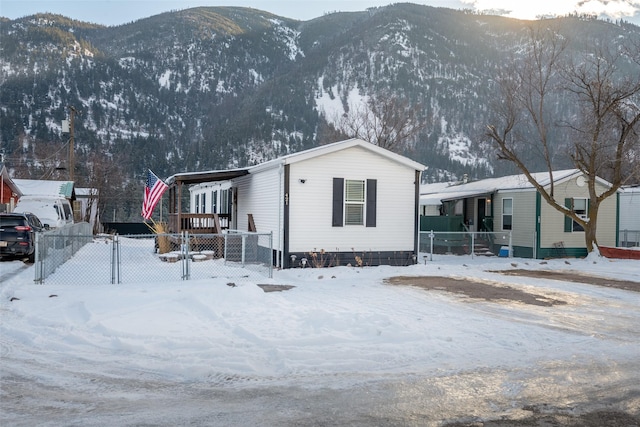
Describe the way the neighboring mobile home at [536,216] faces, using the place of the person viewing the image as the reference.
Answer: facing the viewer and to the left of the viewer

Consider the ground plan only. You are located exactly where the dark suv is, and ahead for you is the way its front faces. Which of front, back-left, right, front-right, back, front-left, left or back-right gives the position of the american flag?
front-right

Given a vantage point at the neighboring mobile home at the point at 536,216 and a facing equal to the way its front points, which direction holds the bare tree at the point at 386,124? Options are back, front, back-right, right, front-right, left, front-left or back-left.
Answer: right

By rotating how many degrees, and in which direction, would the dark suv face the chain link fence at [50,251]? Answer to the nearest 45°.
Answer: approximately 135° to its right

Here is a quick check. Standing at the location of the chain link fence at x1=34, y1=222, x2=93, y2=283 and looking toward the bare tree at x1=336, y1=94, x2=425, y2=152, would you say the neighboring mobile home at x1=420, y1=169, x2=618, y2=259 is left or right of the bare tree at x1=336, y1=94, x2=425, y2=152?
right

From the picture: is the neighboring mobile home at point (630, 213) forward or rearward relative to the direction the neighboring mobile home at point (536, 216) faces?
rearward

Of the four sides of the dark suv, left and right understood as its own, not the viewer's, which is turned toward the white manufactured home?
right

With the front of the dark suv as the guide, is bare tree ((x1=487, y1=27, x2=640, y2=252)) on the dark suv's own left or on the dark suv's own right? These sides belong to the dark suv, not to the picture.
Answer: on the dark suv's own right

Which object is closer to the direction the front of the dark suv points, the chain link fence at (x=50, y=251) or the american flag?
the american flag

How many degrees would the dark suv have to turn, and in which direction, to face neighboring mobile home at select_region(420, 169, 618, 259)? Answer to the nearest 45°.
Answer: approximately 45° to its right

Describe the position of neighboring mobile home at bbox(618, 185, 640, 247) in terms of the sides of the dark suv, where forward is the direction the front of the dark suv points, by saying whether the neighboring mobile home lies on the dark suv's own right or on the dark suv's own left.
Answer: on the dark suv's own right

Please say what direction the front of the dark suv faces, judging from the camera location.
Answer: facing away from the viewer and to the right of the viewer
